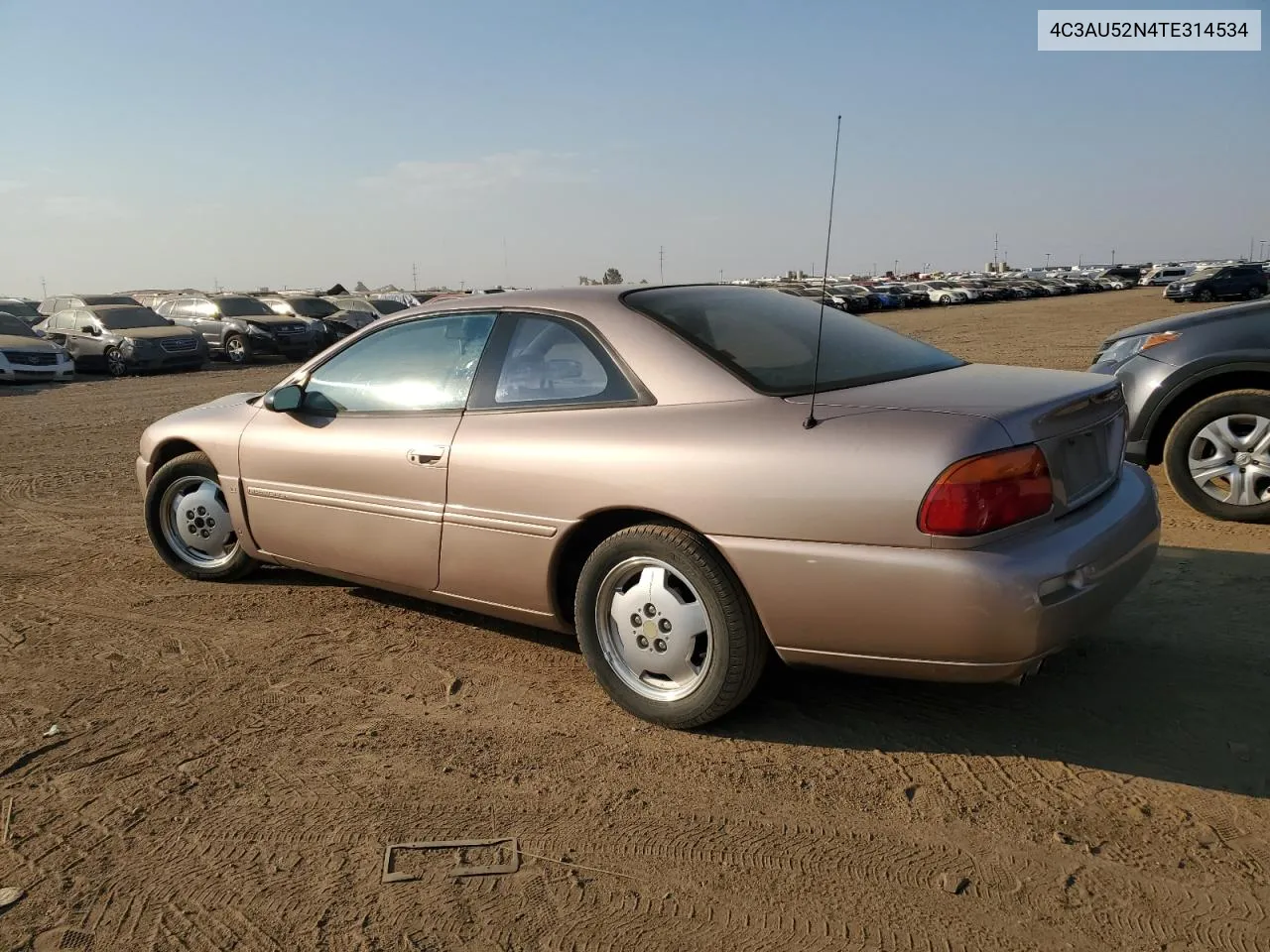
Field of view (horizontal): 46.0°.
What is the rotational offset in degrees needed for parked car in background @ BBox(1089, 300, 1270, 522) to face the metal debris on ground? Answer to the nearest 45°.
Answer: approximately 90° to its left

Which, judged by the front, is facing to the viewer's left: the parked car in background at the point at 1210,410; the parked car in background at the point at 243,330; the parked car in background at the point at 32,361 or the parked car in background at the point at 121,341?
the parked car in background at the point at 1210,410

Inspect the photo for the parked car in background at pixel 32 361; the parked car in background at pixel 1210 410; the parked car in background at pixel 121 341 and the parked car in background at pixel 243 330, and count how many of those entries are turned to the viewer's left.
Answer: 1

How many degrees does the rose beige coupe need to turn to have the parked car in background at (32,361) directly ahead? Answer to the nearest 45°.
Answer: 0° — it already faces it

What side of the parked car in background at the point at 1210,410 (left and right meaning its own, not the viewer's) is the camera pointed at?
left

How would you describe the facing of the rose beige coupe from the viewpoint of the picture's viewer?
facing away from the viewer and to the left of the viewer

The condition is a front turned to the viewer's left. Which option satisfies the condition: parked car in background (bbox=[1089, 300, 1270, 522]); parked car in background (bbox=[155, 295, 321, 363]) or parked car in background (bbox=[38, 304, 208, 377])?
parked car in background (bbox=[1089, 300, 1270, 522])

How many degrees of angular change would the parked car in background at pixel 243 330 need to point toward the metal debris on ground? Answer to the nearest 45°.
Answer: approximately 45° to its right

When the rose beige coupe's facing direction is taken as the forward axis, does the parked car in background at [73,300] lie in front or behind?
in front

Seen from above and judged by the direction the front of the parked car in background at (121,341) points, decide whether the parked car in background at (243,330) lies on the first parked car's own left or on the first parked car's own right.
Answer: on the first parked car's own left

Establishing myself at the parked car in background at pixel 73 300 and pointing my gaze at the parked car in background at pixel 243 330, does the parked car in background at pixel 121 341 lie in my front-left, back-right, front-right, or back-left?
front-right

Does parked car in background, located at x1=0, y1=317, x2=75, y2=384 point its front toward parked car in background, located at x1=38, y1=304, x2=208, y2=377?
no
